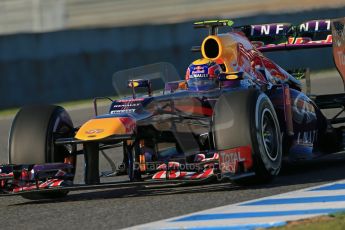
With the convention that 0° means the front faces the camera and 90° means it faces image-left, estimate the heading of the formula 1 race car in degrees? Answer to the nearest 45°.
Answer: approximately 45°
